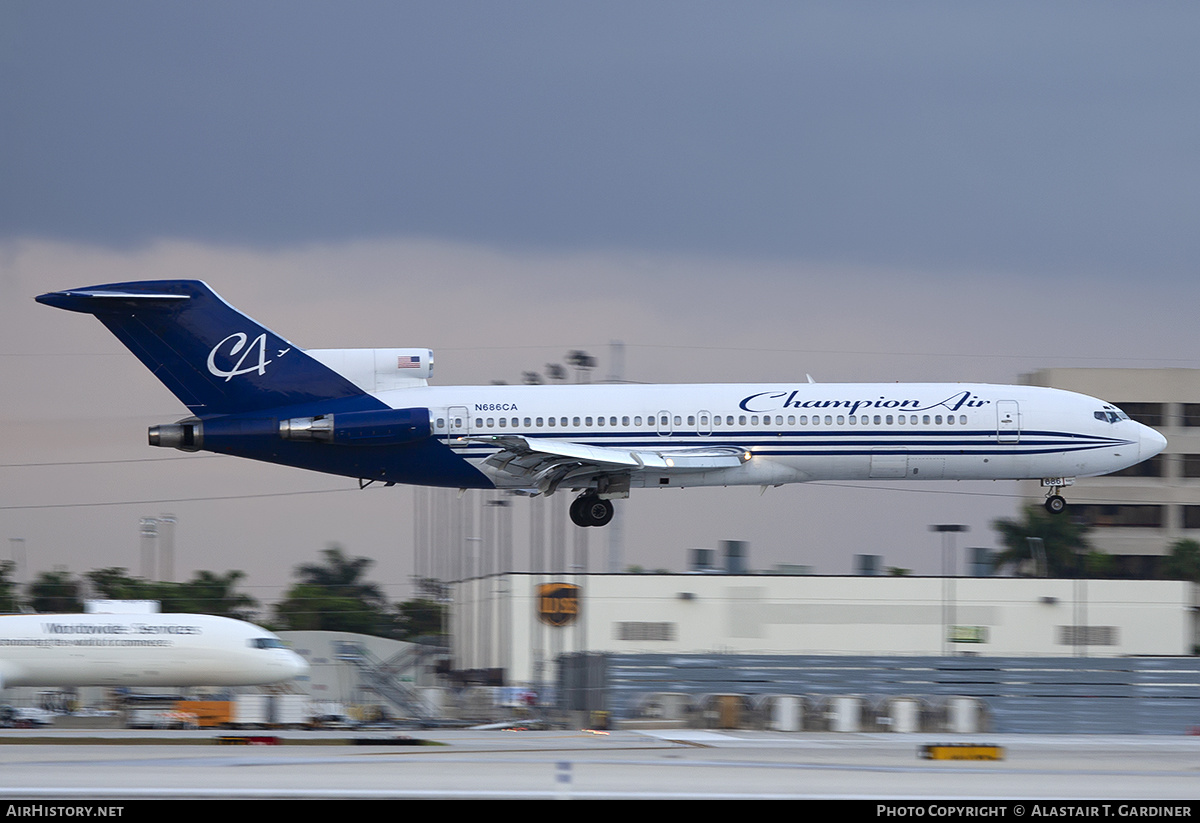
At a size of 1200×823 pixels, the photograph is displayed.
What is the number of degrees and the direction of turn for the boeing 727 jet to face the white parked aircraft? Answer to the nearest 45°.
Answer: approximately 180°

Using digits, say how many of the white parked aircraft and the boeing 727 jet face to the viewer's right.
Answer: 2

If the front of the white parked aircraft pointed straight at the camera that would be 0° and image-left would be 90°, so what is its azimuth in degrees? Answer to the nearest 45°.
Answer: approximately 270°

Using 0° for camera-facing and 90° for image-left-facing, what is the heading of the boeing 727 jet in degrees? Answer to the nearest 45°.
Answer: approximately 270°

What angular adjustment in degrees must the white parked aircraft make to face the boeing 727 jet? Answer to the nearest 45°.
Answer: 0° — it already faces it
